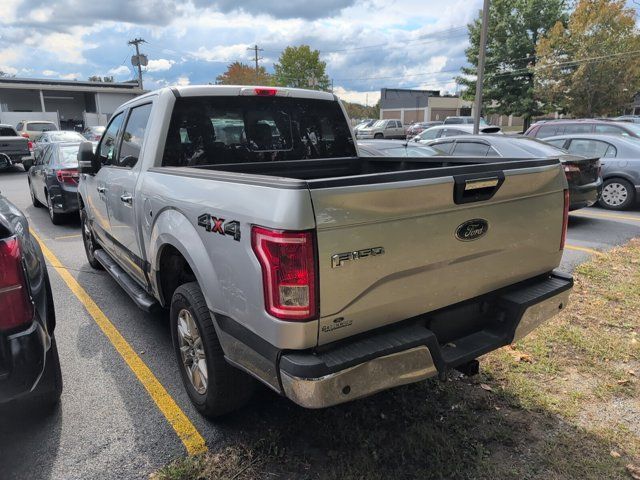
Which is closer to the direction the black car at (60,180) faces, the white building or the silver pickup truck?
the white building

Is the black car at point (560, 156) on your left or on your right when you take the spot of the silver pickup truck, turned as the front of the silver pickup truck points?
on your right

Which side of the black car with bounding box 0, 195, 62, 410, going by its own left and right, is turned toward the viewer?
back

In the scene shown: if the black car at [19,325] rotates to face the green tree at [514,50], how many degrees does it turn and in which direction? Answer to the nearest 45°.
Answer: approximately 45° to its right

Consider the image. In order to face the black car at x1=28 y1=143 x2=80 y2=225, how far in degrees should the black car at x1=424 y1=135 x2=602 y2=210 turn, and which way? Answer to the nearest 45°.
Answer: approximately 45° to its left

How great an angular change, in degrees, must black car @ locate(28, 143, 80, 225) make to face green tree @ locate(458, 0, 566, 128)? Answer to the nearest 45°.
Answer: approximately 90° to its right
